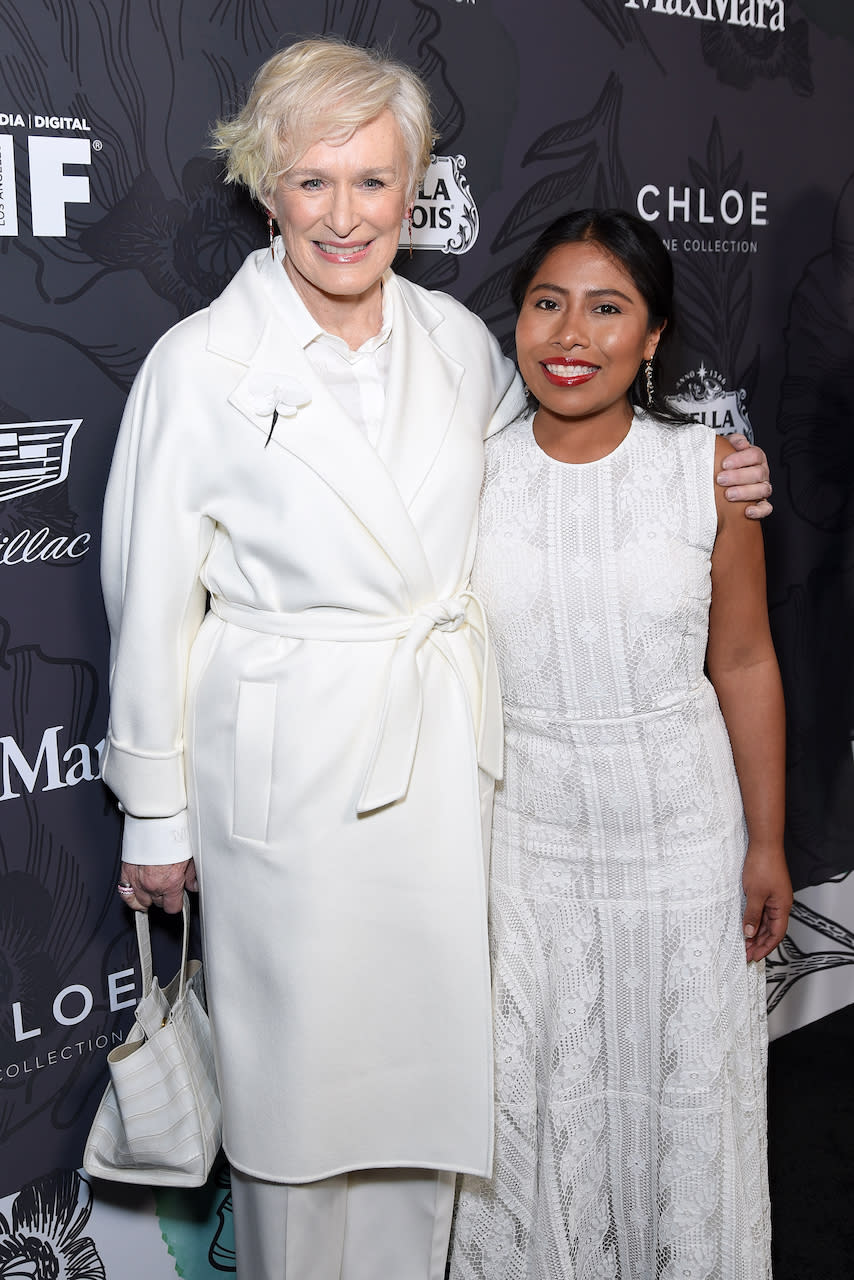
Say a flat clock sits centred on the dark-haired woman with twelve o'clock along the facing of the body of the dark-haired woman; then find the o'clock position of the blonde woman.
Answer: The blonde woman is roughly at 2 o'clock from the dark-haired woman.

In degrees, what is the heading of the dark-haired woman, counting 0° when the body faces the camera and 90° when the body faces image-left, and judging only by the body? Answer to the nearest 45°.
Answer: approximately 0°
